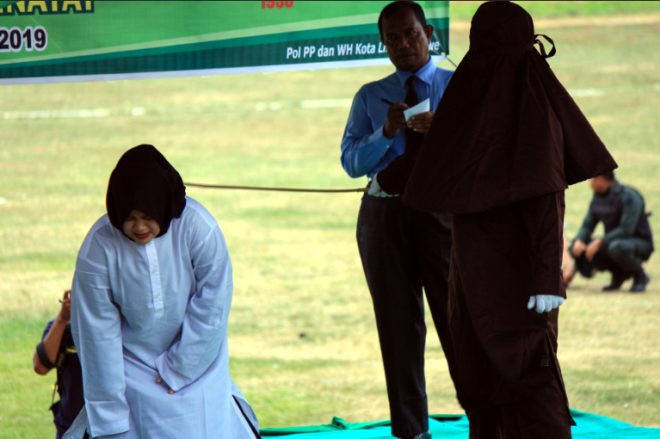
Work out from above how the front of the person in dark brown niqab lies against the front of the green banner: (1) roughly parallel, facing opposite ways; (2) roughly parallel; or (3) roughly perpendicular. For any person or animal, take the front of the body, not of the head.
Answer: roughly perpendicular

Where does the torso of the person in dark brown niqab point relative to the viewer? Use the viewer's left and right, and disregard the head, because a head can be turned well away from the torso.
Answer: facing to the left of the viewer

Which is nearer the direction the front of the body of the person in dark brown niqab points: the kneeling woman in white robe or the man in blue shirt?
the kneeling woman in white robe

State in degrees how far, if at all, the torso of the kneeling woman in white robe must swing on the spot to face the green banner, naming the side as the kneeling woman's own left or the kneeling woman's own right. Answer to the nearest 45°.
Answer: approximately 180°

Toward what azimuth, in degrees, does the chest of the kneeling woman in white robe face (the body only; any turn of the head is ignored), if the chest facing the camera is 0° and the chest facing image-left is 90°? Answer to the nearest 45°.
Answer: approximately 0°

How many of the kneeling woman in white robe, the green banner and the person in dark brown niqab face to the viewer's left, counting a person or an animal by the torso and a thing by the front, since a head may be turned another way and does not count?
1

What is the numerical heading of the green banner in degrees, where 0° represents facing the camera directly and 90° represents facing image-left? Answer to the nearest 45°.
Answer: approximately 0°

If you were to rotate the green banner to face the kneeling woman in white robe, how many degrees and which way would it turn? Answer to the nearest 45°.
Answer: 0° — it already faces them

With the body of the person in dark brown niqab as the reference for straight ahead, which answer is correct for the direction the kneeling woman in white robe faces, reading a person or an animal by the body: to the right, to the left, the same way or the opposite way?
to the left
